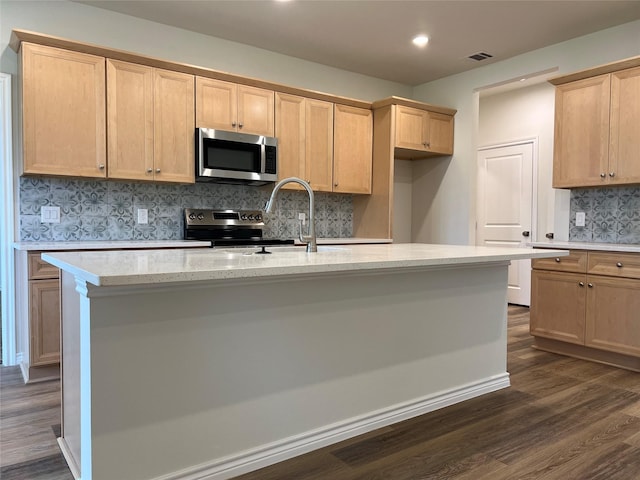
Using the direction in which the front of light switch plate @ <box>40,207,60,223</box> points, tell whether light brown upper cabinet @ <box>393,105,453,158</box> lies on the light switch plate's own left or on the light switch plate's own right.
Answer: on the light switch plate's own left

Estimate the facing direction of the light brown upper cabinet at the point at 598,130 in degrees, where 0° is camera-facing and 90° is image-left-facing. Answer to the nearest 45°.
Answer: approximately 45°

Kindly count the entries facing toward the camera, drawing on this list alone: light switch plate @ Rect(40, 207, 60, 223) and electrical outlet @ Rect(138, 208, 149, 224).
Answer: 2

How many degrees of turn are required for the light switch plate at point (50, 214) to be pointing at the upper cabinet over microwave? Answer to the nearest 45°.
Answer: approximately 90° to its left

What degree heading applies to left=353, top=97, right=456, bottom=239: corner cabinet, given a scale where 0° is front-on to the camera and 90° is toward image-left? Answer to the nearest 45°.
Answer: approximately 315°

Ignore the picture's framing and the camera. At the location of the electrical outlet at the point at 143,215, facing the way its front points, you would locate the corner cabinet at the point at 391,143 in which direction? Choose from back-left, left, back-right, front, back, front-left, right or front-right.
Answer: left

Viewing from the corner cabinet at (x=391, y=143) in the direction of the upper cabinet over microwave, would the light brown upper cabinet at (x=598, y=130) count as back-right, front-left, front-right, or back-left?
back-left

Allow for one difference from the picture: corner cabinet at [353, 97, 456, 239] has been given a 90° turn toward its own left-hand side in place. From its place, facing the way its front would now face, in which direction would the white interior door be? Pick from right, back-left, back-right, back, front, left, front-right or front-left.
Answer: front

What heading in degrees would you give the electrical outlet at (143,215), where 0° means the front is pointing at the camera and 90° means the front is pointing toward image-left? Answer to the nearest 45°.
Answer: approximately 0°

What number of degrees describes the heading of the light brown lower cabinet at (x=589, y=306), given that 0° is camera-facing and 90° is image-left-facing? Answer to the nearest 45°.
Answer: approximately 45°

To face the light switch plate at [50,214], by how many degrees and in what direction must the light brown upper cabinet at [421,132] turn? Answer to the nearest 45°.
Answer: approximately 90° to its right
